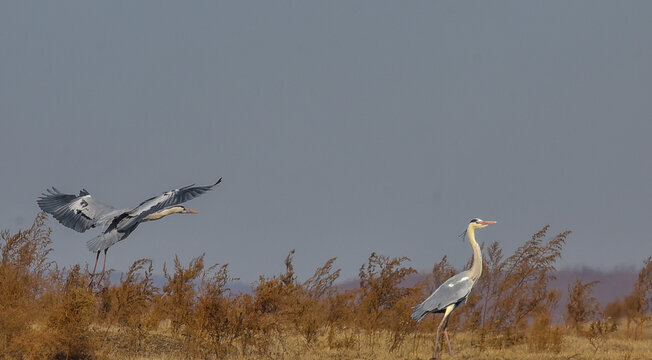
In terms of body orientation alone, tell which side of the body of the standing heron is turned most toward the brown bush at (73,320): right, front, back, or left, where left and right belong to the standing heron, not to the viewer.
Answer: back

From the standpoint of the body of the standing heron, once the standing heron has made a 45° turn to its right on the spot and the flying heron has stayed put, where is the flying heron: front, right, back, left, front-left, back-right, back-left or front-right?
back-right

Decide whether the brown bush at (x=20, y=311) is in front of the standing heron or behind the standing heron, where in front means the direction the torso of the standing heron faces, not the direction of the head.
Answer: behind

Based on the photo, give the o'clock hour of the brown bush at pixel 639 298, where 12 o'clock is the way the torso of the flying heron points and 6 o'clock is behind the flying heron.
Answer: The brown bush is roughly at 1 o'clock from the flying heron.

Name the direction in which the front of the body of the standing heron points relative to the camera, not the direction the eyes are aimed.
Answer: to the viewer's right

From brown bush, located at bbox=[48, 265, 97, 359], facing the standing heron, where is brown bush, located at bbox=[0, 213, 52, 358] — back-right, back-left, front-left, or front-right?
back-left

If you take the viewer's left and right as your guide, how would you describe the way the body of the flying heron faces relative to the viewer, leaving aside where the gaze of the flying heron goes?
facing away from the viewer and to the right of the viewer
